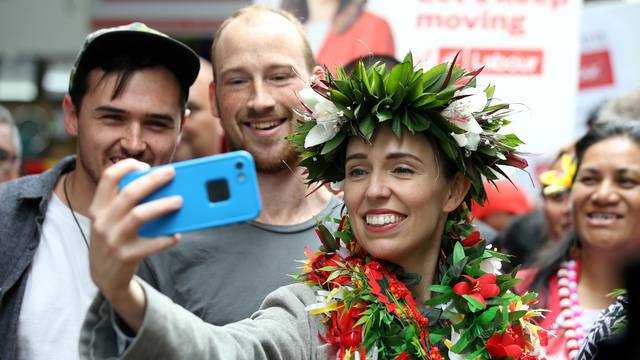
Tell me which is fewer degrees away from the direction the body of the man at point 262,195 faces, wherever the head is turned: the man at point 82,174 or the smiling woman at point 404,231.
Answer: the smiling woman

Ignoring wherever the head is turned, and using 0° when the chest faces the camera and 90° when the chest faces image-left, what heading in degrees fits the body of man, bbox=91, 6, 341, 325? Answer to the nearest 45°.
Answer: approximately 0°

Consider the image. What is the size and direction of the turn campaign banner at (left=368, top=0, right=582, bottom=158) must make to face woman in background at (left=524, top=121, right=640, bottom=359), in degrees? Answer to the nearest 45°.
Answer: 0° — it already faces them

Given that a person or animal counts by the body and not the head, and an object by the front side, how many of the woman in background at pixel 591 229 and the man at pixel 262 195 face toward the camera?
2

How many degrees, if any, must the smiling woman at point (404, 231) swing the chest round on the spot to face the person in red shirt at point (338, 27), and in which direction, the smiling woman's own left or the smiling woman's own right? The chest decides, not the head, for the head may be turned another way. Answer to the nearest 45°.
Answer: approximately 135° to the smiling woman's own right

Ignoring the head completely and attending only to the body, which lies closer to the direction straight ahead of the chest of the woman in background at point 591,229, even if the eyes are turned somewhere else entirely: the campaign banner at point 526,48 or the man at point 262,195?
the man

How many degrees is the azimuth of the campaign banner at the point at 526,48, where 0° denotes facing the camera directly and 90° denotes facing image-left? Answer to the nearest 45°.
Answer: approximately 0°

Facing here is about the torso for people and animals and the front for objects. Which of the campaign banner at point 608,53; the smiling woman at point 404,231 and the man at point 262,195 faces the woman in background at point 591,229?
the campaign banner

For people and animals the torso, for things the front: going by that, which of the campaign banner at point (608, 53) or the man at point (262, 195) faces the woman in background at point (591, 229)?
the campaign banner

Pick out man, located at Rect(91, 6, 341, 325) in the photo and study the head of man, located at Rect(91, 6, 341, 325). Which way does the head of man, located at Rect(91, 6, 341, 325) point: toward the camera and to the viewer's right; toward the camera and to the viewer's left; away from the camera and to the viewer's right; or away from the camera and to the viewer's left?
toward the camera and to the viewer's left

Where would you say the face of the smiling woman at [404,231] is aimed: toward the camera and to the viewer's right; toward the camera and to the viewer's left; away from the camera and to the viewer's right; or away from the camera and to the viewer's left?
toward the camera and to the viewer's left
